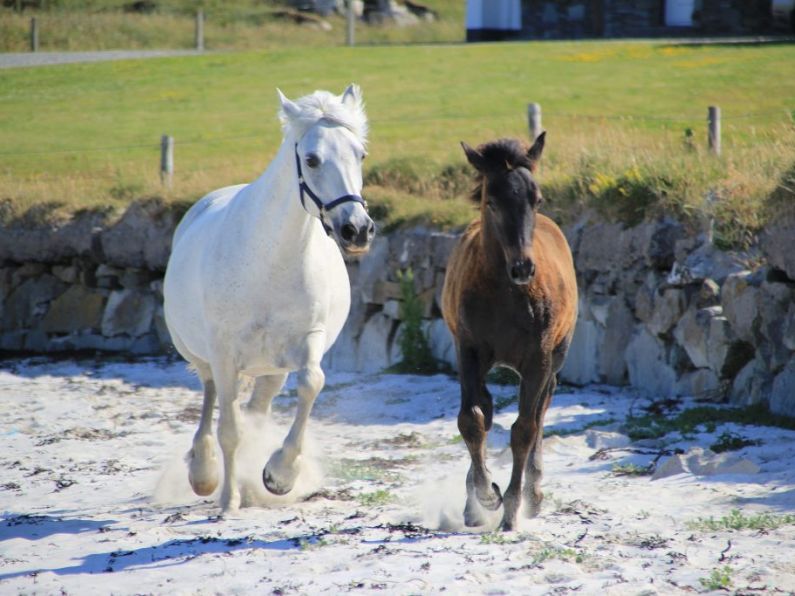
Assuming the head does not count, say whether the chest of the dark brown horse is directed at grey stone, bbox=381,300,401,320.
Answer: no

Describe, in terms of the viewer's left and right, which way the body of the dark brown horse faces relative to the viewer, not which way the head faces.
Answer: facing the viewer

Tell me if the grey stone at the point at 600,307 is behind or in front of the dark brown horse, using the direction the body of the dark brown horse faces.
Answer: behind

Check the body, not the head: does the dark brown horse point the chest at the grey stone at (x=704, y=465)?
no

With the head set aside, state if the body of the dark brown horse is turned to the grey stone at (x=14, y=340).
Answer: no

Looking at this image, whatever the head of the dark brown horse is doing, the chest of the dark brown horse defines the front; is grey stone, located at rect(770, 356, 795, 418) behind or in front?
behind

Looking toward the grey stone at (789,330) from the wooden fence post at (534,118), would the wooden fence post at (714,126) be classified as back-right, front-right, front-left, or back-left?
front-left

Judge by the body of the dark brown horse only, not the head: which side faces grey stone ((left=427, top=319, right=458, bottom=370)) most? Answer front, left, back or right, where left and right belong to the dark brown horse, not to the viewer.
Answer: back

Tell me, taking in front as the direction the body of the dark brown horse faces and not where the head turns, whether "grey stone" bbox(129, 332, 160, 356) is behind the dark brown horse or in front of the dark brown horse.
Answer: behind

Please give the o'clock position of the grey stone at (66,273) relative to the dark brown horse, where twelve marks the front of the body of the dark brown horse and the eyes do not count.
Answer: The grey stone is roughly at 5 o'clock from the dark brown horse.

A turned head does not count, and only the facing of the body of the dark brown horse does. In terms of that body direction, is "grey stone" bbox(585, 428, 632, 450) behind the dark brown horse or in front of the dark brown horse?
behind

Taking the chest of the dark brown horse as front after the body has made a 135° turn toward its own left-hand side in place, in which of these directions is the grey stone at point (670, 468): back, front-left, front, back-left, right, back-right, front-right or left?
front

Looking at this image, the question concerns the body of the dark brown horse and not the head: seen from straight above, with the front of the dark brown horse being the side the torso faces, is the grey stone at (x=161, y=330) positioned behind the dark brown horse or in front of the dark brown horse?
behind

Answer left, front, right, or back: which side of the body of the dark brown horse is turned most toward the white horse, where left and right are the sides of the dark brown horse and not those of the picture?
right

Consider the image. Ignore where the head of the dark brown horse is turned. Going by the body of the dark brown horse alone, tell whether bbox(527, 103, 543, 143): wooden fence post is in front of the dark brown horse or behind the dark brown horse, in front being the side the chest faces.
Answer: behind

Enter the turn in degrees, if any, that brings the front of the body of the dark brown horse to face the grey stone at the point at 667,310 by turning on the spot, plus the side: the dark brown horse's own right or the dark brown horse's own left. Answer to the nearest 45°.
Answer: approximately 180°
